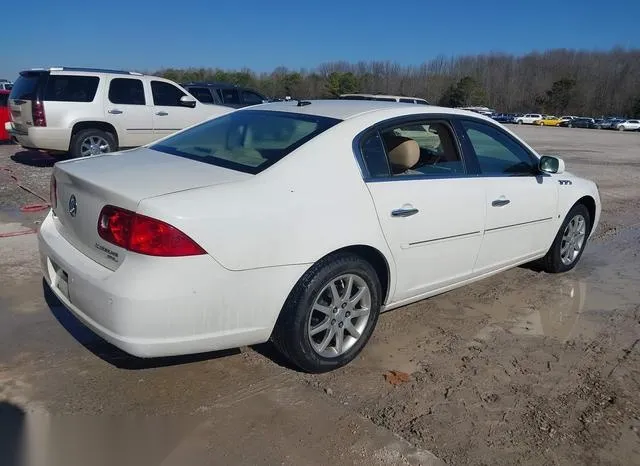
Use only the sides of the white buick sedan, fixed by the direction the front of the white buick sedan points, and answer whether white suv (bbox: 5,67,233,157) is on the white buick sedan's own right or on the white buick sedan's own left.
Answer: on the white buick sedan's own left

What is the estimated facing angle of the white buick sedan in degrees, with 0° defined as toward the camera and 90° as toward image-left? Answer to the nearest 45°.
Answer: approximately 225°

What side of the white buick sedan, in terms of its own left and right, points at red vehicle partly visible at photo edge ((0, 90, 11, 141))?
left
